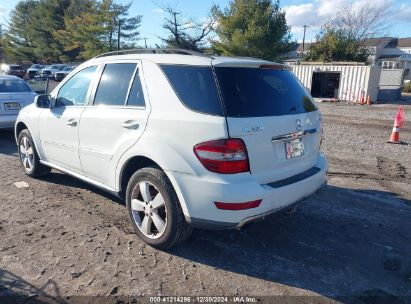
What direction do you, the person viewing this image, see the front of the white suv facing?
facing away from the viewer and to the left of the viewer

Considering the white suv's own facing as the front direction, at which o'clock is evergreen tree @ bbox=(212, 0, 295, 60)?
The evergreen tree is roughly at 2 o'clock from the white suv.

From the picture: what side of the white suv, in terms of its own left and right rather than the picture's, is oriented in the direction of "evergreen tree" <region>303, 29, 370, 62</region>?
right

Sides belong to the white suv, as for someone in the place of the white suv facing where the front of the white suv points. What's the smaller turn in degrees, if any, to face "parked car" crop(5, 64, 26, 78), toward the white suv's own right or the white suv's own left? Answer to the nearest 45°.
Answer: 0° — it already faces it

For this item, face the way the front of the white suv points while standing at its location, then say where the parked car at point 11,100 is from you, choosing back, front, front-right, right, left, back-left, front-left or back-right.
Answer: front

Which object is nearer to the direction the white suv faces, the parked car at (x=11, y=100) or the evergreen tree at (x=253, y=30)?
the parked car
